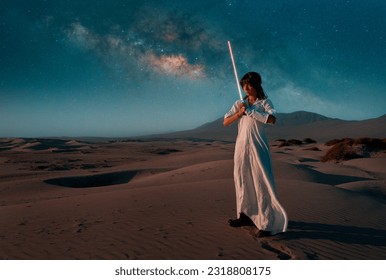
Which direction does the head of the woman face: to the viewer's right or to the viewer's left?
to the viewer's left

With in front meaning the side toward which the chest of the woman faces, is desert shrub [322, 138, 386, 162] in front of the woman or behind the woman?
behind

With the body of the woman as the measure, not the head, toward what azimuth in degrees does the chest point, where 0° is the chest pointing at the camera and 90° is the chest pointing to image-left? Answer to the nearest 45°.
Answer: approximately 45°
